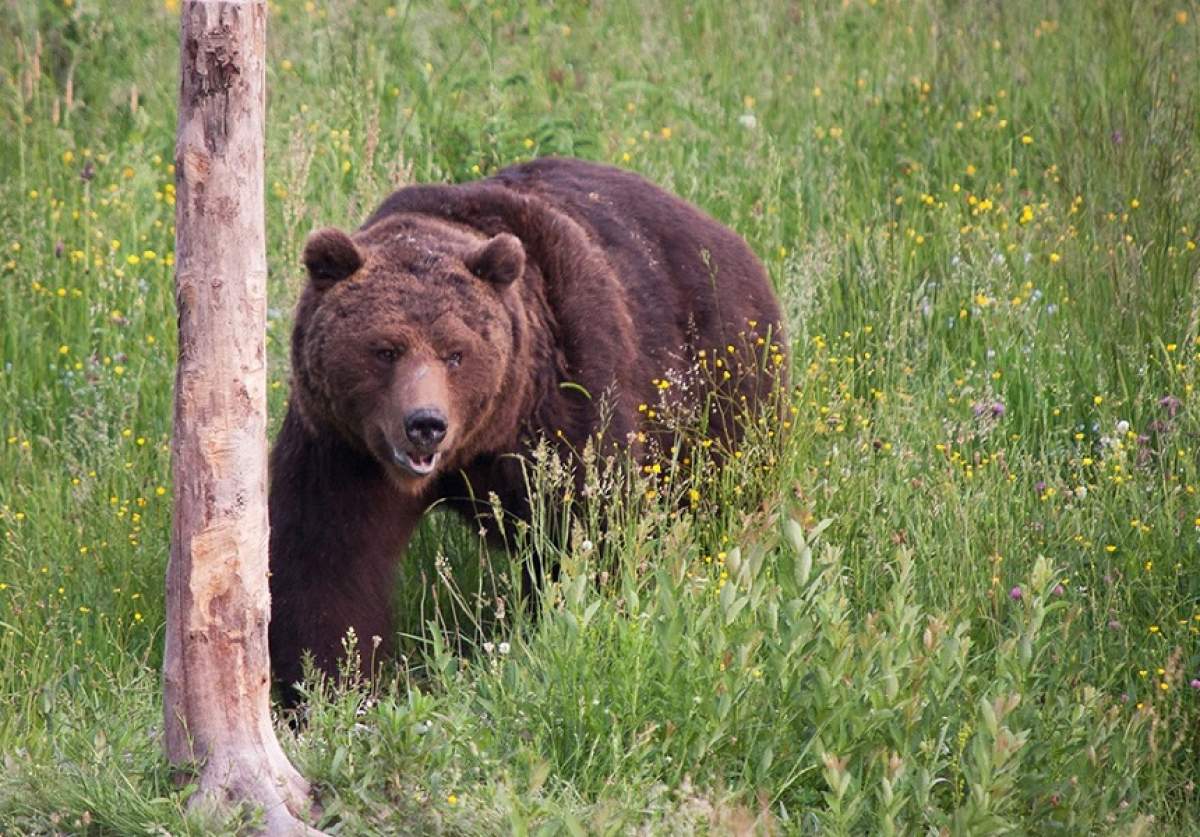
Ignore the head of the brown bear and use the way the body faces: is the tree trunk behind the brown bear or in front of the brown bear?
in front
